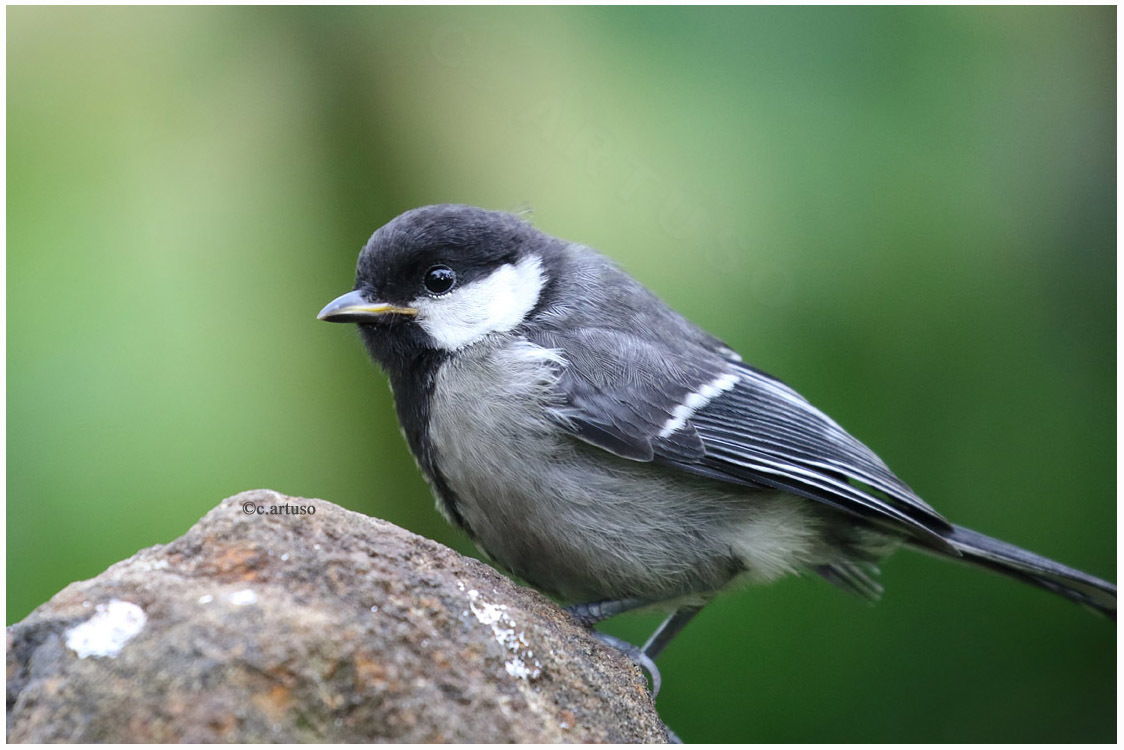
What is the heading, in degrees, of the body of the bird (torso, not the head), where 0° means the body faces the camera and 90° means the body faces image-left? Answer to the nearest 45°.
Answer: approximately 90°
